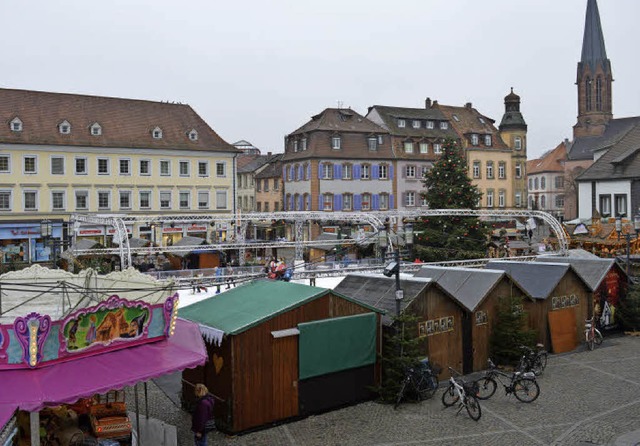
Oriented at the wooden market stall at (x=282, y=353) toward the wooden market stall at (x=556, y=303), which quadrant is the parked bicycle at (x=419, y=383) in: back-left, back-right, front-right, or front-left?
front-right

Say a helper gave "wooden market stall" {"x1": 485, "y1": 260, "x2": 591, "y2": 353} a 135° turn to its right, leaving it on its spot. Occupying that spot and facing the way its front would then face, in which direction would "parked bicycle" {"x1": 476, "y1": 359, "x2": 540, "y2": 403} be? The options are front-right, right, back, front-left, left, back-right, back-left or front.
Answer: left

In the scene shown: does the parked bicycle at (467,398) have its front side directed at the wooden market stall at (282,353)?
no

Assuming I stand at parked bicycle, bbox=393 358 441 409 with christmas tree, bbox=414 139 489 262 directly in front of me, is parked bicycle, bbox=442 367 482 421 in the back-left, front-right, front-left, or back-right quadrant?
back-right
